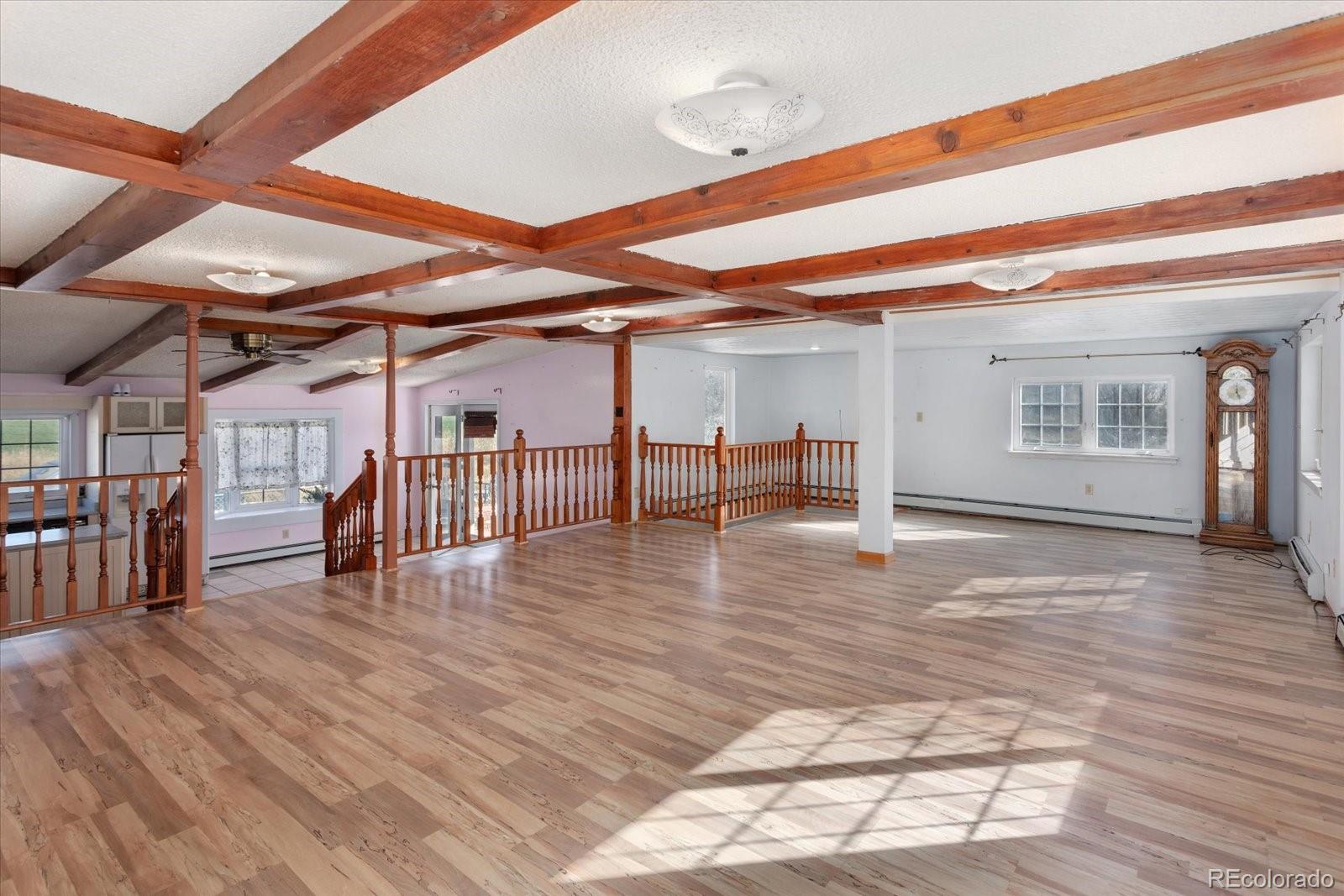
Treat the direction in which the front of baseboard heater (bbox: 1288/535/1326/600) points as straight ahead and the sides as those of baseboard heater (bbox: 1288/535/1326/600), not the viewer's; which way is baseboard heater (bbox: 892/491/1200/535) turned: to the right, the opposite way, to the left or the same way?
to the left

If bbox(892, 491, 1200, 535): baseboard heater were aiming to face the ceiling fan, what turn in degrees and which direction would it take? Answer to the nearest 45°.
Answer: approximately 45° to its right

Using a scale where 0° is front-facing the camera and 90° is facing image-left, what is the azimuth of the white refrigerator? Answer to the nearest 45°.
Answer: approximately 0°

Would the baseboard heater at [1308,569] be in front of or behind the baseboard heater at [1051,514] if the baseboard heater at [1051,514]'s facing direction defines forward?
in front

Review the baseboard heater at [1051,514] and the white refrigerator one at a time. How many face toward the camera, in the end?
2

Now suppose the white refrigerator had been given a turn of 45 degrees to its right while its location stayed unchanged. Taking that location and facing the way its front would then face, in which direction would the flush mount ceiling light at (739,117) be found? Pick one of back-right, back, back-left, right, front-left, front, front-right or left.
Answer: front-left

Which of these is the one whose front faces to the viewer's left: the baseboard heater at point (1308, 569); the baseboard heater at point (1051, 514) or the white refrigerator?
the baseboard heater at point (1308, 569)

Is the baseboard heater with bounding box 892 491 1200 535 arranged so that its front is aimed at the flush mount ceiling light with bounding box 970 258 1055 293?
yes

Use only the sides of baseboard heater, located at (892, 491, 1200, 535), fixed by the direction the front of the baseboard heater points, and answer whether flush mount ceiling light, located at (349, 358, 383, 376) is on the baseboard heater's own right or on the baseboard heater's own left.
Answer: on the baseboard heater's own right

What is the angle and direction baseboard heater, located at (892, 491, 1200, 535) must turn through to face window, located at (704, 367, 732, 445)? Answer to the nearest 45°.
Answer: approximately 90° to its right

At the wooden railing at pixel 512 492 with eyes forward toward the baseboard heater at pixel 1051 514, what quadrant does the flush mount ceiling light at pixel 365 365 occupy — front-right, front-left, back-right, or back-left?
back-left

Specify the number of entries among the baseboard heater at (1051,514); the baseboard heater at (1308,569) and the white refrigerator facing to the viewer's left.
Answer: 1

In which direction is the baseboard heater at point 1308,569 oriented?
to the viewer's left

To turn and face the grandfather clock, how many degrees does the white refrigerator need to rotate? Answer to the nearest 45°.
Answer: approximately 45° to its left

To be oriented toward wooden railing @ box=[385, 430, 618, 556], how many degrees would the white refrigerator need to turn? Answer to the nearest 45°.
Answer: approximately 45° to its left
